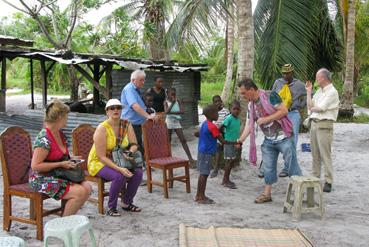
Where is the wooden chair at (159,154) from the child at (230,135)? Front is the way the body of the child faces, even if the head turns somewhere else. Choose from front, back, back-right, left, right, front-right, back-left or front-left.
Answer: right

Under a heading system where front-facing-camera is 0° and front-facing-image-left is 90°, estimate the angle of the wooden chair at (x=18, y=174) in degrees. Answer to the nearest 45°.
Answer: approximately 315°

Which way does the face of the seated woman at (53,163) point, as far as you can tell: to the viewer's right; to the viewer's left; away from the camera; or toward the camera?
to the viewer's right

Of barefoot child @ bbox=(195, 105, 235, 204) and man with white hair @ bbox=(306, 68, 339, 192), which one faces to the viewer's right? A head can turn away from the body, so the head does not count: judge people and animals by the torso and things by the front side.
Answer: the barefoot child

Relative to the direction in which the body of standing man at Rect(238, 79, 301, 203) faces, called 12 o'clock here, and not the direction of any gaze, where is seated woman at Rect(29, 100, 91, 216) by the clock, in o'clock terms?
The seated woman is roughly at 12 o'clock from the standing man.

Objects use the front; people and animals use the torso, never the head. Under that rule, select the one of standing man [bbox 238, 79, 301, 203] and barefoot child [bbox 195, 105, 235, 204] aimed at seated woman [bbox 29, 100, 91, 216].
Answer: the standing man

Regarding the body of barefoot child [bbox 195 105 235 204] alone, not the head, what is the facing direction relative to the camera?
to the viewer's right

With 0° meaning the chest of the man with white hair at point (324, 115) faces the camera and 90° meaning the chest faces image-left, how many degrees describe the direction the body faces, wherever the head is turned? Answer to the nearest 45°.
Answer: approximately 45°

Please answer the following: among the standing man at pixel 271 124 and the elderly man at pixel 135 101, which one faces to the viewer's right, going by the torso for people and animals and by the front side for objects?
the elderly man

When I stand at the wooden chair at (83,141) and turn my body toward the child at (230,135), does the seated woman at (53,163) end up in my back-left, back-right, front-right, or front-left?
back-right

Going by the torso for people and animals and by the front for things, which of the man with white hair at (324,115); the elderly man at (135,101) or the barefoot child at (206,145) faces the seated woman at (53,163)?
the man with white hair

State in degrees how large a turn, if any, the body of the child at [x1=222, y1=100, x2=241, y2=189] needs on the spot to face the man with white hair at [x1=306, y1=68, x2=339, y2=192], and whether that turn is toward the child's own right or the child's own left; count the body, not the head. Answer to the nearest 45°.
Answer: approximately 45° to the child's own left

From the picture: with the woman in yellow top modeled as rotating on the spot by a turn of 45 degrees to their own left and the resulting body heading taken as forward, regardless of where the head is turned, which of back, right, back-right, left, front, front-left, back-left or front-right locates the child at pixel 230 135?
front-left

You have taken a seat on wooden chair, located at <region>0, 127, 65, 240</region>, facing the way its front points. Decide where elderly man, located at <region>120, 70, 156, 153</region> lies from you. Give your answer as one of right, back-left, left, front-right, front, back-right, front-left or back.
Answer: left
